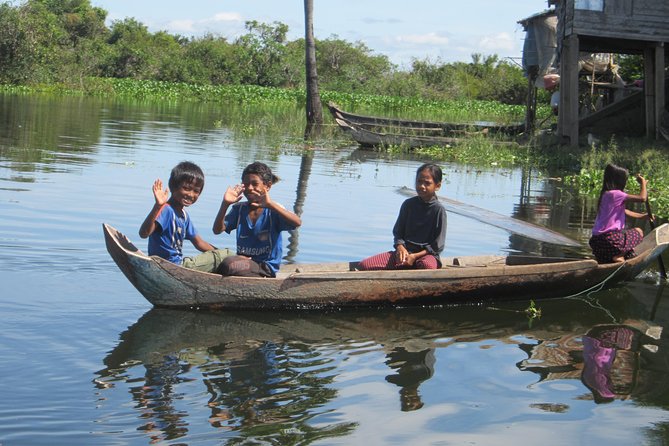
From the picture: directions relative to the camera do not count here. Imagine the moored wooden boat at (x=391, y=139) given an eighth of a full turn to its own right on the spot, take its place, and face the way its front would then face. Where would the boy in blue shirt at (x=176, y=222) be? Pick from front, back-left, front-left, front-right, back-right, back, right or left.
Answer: back-left

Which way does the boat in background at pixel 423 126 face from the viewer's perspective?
to the viewer's left

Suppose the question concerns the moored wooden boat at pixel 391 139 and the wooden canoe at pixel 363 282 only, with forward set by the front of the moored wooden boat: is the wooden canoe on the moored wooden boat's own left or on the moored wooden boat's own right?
on the moored wooden boat's own left

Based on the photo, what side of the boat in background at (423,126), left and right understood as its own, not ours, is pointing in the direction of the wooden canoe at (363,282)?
left

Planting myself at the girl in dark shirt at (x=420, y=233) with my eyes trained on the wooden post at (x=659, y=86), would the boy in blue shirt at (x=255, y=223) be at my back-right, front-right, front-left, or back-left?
back-left

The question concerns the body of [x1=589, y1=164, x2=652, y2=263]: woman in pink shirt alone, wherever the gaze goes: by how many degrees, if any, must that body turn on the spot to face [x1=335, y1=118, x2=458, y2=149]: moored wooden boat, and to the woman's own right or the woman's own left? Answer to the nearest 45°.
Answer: approximately 45° to the woman's own left

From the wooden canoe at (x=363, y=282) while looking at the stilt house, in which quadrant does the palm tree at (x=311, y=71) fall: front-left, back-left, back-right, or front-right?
front-left

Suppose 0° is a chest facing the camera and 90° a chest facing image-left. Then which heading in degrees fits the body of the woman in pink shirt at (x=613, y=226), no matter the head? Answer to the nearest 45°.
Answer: approximately 225°

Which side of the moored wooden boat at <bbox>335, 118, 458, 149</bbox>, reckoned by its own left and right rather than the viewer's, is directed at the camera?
left

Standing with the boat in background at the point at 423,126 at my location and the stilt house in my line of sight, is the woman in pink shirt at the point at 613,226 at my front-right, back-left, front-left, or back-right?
front-right

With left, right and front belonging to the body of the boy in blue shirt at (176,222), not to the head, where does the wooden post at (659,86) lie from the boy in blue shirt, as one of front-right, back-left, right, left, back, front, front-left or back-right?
left

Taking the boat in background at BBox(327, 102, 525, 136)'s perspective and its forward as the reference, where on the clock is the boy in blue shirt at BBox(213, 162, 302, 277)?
The boy in blue shirt is roughly at 9 o'clock from the boat in background.

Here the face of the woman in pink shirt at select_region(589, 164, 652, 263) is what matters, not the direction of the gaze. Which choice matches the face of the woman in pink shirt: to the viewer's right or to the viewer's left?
to the viewer's right
